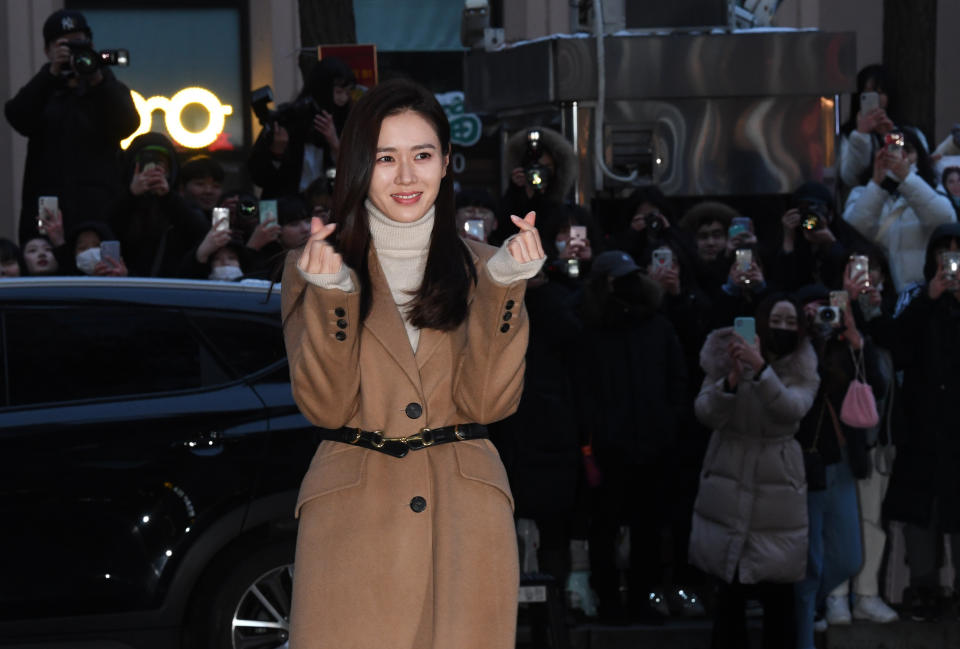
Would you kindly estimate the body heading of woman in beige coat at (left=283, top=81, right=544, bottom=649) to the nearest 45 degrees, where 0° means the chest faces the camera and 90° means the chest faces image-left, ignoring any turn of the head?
approximately 0°

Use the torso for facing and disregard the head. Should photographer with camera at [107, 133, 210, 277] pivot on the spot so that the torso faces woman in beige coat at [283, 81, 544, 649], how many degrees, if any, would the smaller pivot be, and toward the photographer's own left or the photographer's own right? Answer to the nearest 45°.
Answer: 0° — they already face them

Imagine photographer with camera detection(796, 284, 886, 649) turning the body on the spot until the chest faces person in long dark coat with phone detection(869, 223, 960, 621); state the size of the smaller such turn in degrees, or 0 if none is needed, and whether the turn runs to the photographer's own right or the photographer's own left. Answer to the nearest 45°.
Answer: approximately 135° to the photographer's own left

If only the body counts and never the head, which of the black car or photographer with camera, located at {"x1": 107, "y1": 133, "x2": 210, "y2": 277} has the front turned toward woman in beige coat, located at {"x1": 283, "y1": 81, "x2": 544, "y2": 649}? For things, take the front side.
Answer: the photographer with camera

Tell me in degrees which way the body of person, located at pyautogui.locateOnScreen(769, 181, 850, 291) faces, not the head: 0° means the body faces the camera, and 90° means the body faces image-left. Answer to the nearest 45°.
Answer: approximately 0°

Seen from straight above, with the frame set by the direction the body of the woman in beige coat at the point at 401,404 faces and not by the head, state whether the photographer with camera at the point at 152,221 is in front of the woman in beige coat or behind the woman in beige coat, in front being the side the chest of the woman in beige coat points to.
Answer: behind

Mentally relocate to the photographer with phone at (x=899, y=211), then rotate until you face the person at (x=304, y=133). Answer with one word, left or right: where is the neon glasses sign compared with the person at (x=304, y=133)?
right
